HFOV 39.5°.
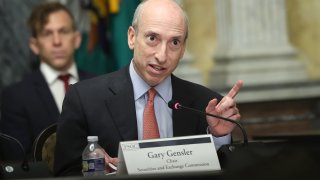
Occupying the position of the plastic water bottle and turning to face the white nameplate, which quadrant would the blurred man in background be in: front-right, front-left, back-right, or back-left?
back-left

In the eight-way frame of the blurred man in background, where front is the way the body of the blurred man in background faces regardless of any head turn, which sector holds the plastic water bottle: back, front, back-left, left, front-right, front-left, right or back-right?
front-right

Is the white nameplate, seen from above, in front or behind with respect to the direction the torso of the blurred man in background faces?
in front

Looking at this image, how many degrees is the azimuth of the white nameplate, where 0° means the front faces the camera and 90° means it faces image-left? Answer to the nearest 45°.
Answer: approximately 0°
